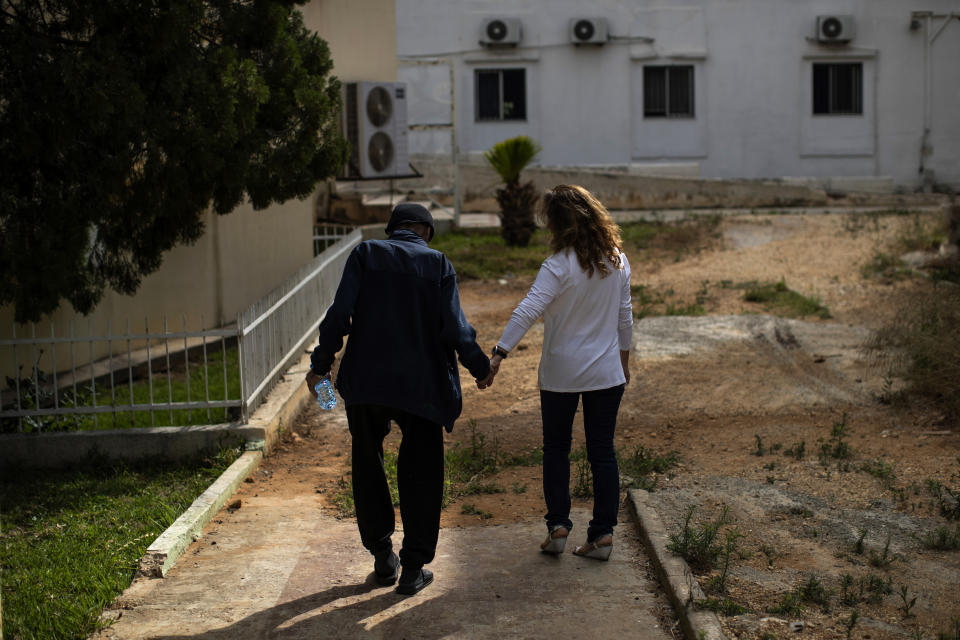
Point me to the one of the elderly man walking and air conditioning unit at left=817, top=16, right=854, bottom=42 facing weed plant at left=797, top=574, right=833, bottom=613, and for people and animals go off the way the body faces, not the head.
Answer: the air conditioning unit

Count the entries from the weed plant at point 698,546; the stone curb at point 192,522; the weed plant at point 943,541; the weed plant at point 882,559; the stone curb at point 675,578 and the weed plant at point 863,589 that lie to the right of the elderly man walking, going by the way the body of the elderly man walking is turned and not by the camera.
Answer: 5

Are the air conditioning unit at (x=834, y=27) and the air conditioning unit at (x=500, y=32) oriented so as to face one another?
no

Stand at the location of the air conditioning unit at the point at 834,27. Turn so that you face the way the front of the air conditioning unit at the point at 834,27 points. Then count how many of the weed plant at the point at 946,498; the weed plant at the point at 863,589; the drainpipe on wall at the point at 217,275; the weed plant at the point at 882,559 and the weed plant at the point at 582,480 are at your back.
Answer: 0

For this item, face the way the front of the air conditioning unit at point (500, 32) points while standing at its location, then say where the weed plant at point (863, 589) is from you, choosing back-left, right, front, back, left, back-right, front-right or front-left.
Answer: front

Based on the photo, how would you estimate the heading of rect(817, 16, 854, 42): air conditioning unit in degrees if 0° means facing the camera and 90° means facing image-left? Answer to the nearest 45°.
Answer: approximately 0°

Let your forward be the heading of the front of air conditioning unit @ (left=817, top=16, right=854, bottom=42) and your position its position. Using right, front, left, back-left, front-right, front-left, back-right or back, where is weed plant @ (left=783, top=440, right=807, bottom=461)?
front

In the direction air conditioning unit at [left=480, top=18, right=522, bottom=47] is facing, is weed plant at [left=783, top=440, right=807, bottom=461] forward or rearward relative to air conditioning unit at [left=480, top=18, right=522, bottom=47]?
forward

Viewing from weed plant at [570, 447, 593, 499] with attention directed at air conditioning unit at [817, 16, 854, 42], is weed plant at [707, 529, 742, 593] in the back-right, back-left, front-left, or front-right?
back-right

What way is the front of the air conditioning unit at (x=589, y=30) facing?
toward the camera

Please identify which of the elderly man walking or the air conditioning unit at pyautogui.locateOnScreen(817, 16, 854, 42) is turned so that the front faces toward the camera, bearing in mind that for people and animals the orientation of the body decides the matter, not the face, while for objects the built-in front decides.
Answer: the air conditioning unit

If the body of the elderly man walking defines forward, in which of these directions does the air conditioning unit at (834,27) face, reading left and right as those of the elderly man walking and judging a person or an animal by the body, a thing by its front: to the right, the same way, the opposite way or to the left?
the opposite way

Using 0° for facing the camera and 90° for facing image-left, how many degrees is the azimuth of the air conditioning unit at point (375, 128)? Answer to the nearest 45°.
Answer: approximately 315°

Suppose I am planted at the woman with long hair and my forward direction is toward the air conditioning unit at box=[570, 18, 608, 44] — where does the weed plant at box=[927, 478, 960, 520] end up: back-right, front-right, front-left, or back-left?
front-right

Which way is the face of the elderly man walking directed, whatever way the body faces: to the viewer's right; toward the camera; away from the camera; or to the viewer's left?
away from the camera

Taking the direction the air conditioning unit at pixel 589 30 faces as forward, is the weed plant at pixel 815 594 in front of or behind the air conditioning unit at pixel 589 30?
in front

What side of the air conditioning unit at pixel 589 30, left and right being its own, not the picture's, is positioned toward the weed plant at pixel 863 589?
front

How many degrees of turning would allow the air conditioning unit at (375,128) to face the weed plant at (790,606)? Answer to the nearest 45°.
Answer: approximately 45° to its right

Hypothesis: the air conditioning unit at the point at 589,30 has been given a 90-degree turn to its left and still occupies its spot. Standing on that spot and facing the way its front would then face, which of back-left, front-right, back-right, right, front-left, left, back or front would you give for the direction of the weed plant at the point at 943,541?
right

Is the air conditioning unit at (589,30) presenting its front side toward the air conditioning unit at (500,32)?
no

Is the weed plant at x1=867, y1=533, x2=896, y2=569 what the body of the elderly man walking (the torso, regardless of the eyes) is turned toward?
no

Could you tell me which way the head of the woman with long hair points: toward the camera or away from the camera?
away from the camera

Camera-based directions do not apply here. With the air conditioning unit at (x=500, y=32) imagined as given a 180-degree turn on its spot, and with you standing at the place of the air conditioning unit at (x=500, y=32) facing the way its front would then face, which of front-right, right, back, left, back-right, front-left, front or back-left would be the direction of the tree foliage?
back

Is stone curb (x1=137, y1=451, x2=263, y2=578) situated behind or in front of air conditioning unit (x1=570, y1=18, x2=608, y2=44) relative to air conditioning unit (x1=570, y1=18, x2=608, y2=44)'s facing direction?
in front
